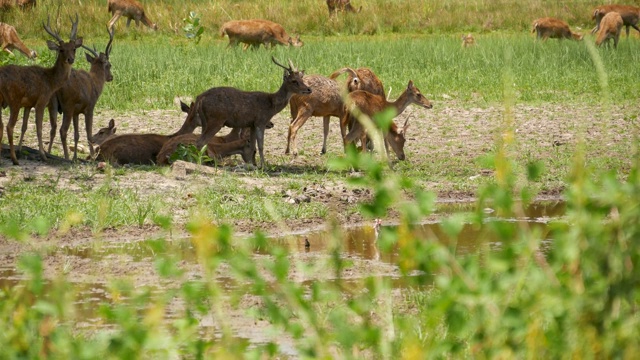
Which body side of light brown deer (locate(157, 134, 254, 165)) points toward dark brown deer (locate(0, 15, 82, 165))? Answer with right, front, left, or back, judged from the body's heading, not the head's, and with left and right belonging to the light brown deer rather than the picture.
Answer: back

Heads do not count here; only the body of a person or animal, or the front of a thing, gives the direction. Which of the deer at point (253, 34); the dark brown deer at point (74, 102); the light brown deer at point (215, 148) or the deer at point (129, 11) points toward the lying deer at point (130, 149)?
the dark brown deer at point (74, 102)

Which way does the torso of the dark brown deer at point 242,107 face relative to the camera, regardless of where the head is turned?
to the viewer's right

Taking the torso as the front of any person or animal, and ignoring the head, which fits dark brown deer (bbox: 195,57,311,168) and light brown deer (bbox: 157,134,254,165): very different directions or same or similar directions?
same or similar directions

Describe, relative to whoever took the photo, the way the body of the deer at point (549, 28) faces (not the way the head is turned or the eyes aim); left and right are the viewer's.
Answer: facing to the right of the viewer

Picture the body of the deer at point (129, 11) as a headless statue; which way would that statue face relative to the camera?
to the viewer's right

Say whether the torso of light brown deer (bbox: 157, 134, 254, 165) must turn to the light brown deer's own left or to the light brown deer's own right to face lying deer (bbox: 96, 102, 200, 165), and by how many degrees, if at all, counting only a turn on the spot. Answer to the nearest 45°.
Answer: approximately 180°

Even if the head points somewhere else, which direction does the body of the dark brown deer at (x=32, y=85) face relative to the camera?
to the viewer's right

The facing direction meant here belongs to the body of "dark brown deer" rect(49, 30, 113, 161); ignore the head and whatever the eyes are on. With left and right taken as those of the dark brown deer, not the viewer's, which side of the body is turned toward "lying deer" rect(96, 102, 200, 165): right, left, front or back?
front

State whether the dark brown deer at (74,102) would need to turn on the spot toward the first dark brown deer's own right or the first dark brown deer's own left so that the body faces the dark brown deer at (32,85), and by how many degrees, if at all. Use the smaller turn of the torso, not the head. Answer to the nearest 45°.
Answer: approximately 90° to the first dark brown deer's own right

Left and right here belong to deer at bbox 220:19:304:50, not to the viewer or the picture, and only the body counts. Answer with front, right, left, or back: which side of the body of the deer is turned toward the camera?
right

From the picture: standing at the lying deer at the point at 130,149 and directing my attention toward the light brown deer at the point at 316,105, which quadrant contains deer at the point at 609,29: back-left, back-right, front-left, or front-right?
front-left
